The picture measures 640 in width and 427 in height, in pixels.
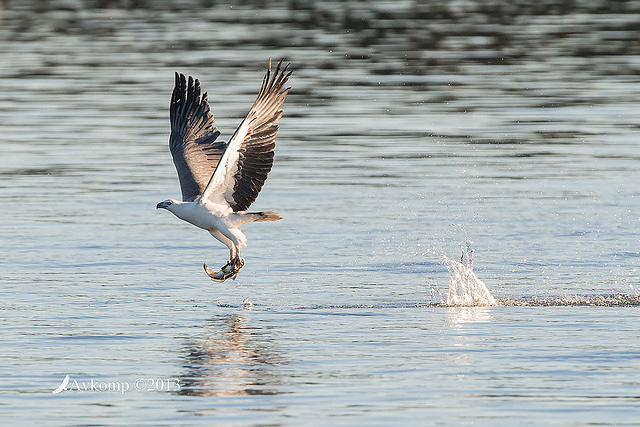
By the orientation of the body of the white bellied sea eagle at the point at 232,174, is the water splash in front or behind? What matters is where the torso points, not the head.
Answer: behind

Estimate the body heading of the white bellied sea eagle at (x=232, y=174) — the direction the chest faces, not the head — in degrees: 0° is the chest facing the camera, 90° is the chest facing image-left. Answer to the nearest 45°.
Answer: approximately 90°
